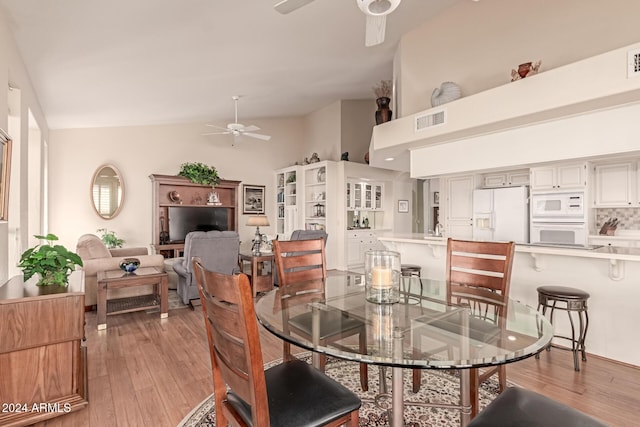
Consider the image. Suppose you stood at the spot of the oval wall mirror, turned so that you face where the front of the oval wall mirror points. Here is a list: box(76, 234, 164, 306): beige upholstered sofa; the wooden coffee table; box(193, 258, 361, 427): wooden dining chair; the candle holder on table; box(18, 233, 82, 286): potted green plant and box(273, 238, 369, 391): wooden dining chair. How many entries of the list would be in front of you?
6

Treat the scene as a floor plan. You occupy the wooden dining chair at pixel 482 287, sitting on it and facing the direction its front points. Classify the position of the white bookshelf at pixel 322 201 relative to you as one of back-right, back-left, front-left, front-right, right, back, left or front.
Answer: right

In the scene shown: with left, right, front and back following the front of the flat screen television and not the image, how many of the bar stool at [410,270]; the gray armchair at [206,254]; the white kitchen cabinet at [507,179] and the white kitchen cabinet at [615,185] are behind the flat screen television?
0

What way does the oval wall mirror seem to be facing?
toward the camera

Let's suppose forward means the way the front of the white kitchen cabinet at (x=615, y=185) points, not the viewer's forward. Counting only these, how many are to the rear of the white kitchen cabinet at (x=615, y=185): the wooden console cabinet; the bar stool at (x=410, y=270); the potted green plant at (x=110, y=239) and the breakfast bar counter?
0

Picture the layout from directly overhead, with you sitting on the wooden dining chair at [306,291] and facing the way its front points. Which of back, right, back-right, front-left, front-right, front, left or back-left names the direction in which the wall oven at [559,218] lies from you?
left

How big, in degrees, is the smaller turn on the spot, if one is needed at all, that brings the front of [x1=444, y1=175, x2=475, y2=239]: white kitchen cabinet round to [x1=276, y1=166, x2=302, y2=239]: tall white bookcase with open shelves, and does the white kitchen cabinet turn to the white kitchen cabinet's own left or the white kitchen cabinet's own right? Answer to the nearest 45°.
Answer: approximately 90° to the white kitchen cabinet's own right

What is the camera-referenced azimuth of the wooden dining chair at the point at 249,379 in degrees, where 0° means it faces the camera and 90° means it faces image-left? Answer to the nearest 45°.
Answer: approximately 225°

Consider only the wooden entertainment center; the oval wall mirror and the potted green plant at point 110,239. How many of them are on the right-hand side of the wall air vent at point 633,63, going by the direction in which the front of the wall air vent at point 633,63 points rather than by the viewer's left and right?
3

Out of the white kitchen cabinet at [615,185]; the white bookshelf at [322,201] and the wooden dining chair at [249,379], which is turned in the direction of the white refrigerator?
the wooden dining chair

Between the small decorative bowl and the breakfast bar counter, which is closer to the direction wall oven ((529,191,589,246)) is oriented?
the breakfast bar counter

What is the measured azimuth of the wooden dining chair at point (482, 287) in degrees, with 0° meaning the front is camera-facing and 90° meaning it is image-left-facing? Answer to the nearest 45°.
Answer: approximately 45°

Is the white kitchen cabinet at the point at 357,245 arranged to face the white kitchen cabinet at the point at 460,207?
no

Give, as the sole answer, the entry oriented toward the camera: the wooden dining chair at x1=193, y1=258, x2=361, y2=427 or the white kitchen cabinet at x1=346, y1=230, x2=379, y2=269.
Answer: the white kitchen cabinet

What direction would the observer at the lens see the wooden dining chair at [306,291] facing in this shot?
facing the viewer and to the right of the viewer

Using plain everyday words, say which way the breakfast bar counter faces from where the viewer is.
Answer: facing the viewer and to the left of the viewer

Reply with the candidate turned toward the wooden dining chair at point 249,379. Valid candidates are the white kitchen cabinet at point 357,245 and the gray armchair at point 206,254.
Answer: the white kitchen cabinet

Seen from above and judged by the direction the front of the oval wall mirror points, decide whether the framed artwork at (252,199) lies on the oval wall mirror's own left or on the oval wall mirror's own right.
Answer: on the oval wall mirror's own left

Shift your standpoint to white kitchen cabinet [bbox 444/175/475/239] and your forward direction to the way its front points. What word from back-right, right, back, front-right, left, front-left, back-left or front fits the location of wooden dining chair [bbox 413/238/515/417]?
front

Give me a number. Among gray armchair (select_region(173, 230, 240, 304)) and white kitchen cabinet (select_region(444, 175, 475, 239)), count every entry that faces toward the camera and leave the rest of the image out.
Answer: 1

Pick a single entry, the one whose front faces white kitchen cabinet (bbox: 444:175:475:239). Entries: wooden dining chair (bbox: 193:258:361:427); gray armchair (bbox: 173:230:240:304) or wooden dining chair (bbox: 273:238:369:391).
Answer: wooden dining chair (bbox: 193:258:361:427)

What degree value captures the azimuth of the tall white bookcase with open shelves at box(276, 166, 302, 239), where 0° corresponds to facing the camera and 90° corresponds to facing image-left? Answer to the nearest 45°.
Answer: approximately 45°
